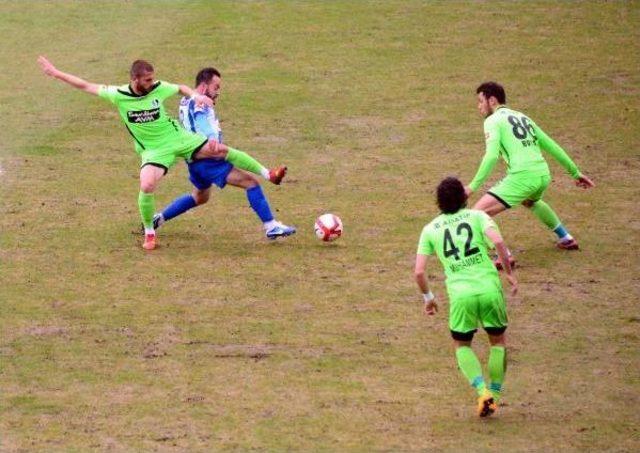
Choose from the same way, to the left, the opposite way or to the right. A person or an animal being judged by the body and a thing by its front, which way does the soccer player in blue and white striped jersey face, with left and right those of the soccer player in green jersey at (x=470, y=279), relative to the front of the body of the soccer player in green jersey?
to the right

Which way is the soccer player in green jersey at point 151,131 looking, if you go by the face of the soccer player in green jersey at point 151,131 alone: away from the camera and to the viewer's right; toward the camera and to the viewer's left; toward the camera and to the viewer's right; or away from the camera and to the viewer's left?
toward the camera and to the viewer's right

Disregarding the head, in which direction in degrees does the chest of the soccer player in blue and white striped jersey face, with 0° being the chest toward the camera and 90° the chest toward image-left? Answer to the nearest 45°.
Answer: approximately 270°

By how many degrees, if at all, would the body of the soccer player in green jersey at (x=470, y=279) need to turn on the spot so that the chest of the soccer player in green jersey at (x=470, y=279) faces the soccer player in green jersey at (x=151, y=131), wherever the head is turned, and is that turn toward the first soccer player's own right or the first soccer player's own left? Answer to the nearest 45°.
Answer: approximately 45° to the first soccer player's own left

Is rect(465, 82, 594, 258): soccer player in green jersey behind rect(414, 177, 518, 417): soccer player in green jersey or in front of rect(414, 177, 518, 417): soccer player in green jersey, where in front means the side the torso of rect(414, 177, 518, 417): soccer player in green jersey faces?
in front

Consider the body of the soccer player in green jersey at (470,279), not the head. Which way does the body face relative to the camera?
away from the camera

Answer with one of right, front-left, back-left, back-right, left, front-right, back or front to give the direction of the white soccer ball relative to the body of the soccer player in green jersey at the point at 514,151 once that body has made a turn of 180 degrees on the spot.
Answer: back-right

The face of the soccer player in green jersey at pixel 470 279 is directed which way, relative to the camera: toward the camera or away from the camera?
away from the camera

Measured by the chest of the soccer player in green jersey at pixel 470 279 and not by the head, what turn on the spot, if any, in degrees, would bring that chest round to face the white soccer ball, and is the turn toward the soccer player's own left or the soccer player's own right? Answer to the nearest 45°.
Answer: approximately 45° to the soccer player's own left

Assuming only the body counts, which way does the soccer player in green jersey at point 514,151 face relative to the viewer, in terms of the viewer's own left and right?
facing away from the viewer and to the left of the viewer

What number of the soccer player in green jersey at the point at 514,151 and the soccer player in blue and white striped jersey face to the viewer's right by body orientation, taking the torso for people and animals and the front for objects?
1

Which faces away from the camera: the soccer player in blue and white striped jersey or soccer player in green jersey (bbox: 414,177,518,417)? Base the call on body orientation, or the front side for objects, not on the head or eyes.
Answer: the soccer player in green jersey

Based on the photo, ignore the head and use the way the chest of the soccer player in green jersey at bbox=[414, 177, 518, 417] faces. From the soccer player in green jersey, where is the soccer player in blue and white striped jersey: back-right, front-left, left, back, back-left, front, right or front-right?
front-left

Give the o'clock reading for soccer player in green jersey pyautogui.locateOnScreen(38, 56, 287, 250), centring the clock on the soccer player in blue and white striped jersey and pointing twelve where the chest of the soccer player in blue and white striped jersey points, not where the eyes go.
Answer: The soccer player in green jersey is roughly at 6 o'clock from the soccer player in blue and white striped jersey.

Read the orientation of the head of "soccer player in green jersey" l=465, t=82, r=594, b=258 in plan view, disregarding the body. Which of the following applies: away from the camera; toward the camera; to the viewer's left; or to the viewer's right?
to the viewer's left
